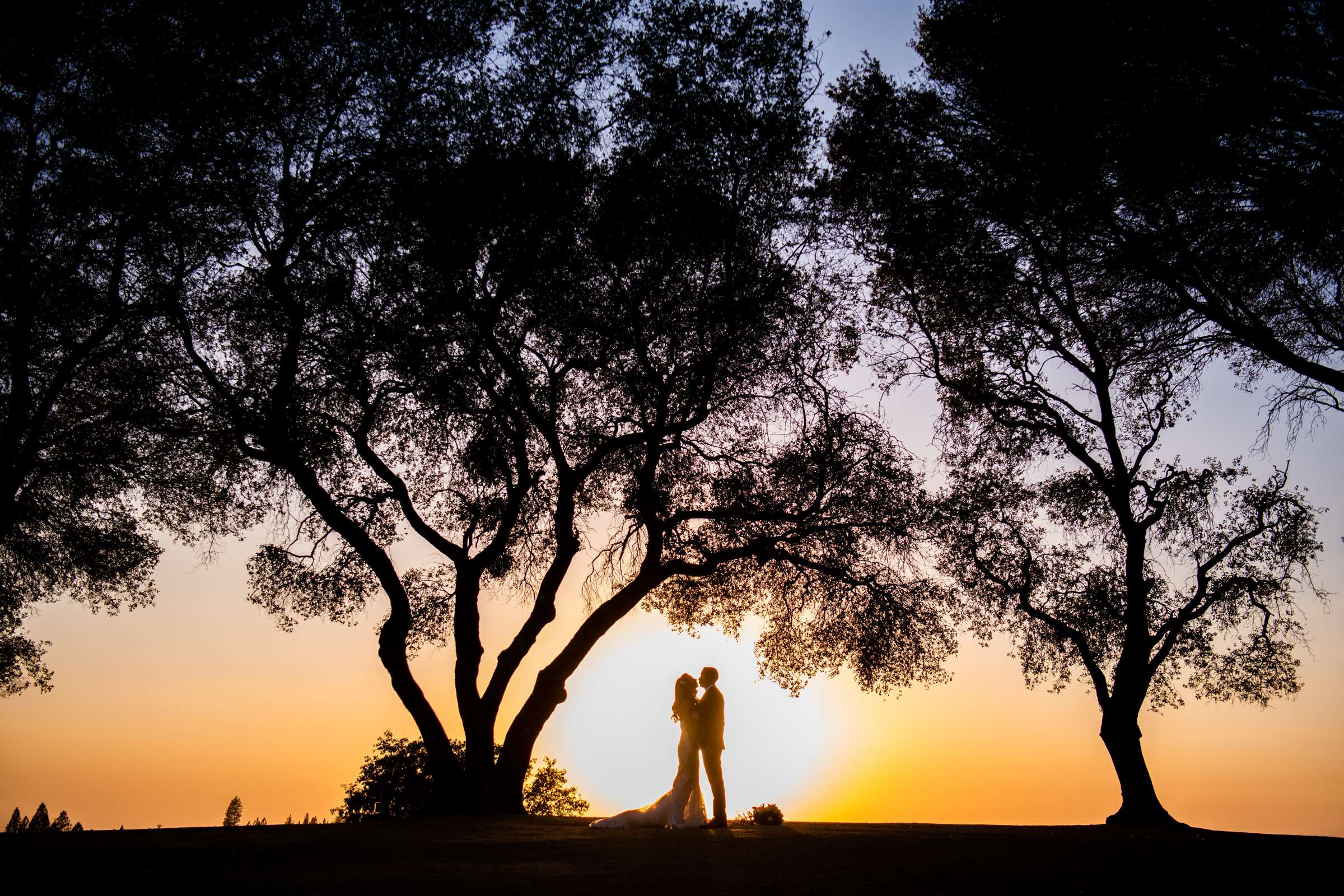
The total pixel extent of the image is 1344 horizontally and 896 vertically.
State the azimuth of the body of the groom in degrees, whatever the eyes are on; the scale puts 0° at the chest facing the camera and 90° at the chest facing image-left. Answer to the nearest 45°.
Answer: approximately 90°

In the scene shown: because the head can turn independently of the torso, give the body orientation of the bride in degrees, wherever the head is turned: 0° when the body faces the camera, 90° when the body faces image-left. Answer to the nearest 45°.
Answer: approximately 270°

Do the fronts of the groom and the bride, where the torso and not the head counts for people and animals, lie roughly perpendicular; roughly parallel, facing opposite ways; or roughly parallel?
roughly parallel, facing opposite ways

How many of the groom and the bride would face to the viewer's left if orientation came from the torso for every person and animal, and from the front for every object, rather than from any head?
1

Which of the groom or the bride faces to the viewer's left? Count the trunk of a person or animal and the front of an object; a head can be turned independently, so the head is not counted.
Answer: the groom

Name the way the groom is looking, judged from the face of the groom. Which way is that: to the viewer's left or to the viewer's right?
to the viewer's left

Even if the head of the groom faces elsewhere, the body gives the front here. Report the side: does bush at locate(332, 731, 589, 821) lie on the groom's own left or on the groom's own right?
on the groom's own right

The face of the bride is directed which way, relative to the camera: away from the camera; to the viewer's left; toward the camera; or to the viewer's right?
to the viewer's right
